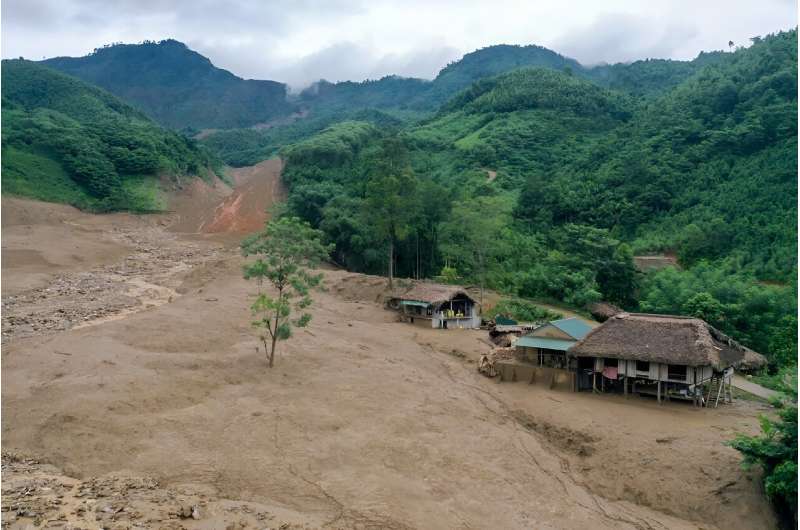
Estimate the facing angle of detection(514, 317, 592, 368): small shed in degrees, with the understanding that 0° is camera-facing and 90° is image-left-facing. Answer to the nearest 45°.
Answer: approximately 45°

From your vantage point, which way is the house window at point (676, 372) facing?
toward the camera

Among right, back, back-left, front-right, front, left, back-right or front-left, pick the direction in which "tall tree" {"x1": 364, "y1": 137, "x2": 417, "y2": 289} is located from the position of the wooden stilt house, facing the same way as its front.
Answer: back-right

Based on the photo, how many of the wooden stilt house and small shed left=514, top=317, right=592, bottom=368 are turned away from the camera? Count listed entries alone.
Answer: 0

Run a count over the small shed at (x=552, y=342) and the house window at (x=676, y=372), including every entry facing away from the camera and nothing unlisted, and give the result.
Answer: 0

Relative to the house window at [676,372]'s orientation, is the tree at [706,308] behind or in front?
behind

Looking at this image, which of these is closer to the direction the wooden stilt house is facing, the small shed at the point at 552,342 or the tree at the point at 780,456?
the tree

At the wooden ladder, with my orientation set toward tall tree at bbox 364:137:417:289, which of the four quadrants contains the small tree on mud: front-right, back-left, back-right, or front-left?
front-left

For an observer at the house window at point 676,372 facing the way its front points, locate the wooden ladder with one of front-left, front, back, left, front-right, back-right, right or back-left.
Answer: back-left

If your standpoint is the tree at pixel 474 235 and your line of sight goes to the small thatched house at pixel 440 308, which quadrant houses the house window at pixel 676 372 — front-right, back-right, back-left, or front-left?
front-left

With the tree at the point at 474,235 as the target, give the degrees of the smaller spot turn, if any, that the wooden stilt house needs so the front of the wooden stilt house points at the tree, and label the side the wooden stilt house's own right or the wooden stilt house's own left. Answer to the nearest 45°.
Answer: approximately 135° to the wooden stilt house's own right

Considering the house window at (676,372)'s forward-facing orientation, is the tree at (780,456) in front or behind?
in front

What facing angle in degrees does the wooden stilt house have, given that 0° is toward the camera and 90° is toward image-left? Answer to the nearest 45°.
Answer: approximately 0°
